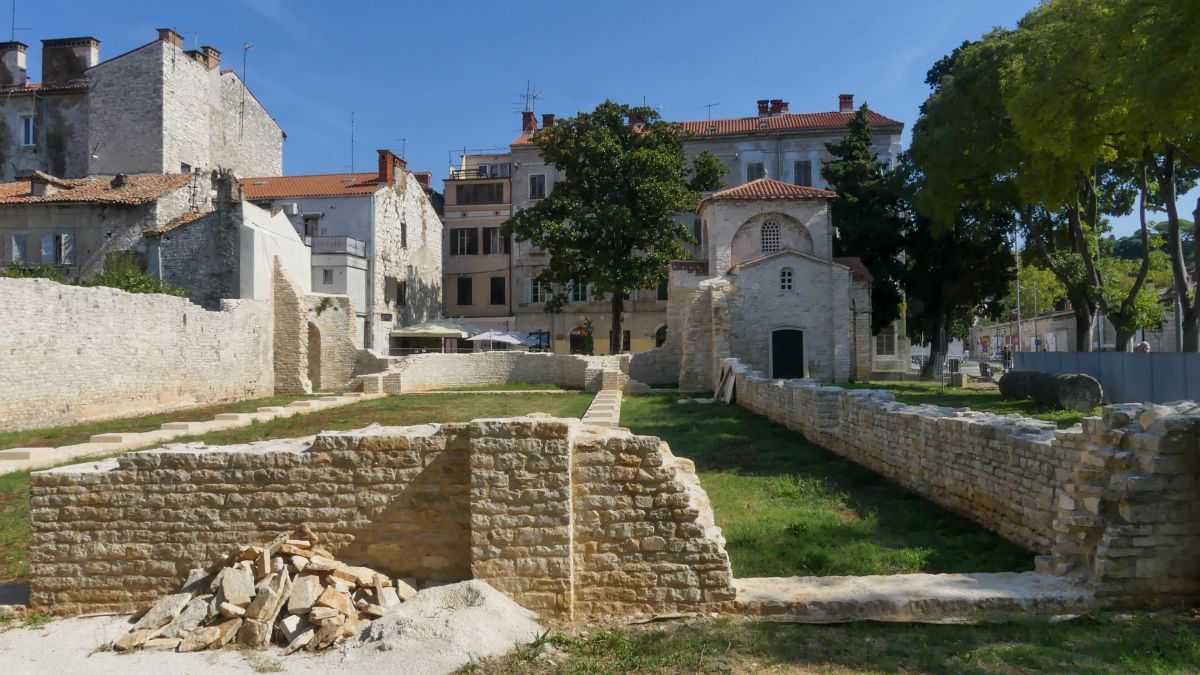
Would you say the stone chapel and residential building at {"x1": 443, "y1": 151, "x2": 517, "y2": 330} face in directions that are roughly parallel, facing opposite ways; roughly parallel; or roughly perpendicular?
roughly parallel

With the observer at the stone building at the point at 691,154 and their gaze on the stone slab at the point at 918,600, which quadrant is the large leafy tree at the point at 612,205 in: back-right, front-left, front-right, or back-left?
front-right

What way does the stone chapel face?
toward the camera

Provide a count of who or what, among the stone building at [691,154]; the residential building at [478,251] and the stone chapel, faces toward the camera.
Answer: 3

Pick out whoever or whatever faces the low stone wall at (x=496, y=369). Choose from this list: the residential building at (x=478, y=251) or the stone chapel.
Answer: the residential building

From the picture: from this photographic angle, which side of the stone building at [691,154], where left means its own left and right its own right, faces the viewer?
front

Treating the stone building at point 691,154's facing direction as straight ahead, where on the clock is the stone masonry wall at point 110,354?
The stone masonry wall is roughly at 1 o'clock from the stone building.

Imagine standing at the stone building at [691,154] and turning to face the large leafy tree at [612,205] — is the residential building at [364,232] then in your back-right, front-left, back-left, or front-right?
front-right

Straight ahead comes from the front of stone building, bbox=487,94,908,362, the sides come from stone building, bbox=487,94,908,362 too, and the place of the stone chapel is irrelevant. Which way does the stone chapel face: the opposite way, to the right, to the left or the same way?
the same way

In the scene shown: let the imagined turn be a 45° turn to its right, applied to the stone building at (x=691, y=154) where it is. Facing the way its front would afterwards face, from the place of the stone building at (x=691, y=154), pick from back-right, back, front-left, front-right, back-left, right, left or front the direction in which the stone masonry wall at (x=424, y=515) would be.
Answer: front-left

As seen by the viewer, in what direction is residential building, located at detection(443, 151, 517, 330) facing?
toward the camera

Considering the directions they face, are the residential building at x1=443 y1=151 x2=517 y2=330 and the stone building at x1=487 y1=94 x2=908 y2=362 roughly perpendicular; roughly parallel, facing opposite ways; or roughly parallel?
roughly parallel

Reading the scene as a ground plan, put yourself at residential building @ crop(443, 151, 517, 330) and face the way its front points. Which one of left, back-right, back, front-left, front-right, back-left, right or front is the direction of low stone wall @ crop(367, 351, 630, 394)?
front

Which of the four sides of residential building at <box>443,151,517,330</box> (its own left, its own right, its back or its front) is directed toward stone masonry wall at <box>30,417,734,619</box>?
front

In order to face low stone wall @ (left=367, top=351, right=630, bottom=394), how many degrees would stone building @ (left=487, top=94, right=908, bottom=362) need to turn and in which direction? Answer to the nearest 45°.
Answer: approximately 45° to its right
